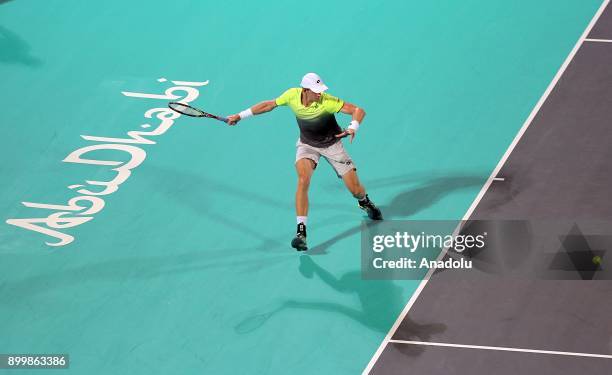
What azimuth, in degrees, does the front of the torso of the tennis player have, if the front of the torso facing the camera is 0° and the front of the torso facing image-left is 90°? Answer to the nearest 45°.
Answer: approximately 0°
